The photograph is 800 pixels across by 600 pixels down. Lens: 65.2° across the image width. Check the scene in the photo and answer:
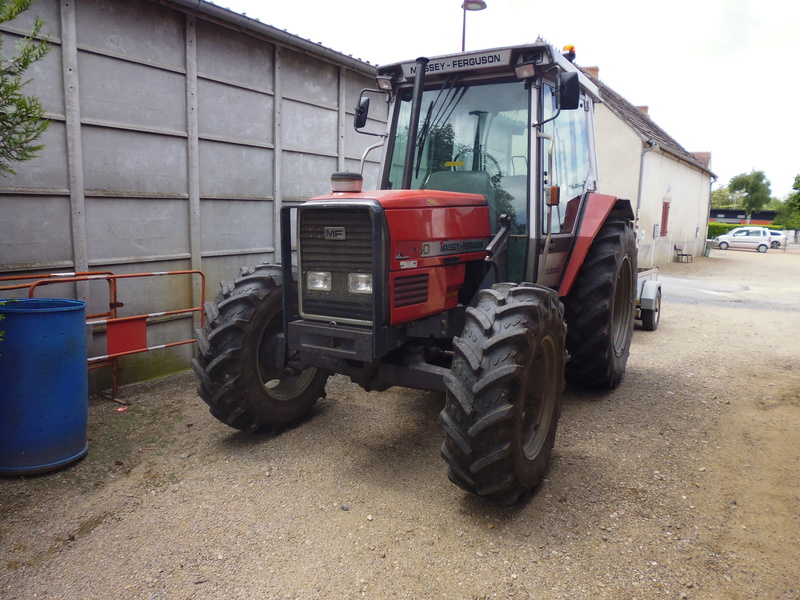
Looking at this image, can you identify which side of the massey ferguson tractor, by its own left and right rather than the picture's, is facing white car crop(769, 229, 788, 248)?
back

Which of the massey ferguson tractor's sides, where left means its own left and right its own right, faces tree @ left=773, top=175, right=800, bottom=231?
back

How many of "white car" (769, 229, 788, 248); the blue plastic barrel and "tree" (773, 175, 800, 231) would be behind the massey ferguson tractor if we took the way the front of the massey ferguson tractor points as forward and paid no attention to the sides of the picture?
2

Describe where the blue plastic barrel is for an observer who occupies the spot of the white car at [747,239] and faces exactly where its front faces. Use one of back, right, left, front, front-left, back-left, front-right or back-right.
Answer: left

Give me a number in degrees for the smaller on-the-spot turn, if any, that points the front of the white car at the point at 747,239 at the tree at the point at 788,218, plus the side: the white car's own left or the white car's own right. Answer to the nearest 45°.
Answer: approximately 90° to the white car's own right

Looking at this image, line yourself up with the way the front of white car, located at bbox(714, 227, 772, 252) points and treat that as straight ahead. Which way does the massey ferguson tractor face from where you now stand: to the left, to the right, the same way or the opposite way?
to the left

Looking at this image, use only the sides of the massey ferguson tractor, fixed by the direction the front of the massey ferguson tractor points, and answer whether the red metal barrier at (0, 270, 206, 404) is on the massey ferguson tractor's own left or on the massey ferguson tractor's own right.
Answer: on the massey ferguson tractor's own right

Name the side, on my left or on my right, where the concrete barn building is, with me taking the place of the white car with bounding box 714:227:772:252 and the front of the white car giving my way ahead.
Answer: on my left

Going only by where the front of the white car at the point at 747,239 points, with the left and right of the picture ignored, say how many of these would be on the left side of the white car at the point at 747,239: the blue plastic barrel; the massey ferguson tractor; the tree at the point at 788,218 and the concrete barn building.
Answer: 3

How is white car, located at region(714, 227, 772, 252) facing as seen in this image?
to the viewer's left

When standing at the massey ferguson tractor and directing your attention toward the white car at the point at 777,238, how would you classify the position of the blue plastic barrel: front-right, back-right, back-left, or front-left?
back-left

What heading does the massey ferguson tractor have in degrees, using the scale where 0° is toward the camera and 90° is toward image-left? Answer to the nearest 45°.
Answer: approximately 45°

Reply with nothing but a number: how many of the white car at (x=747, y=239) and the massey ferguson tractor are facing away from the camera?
0

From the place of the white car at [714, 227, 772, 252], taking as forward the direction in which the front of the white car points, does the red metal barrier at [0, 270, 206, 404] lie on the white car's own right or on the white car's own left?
on the white car's own left
